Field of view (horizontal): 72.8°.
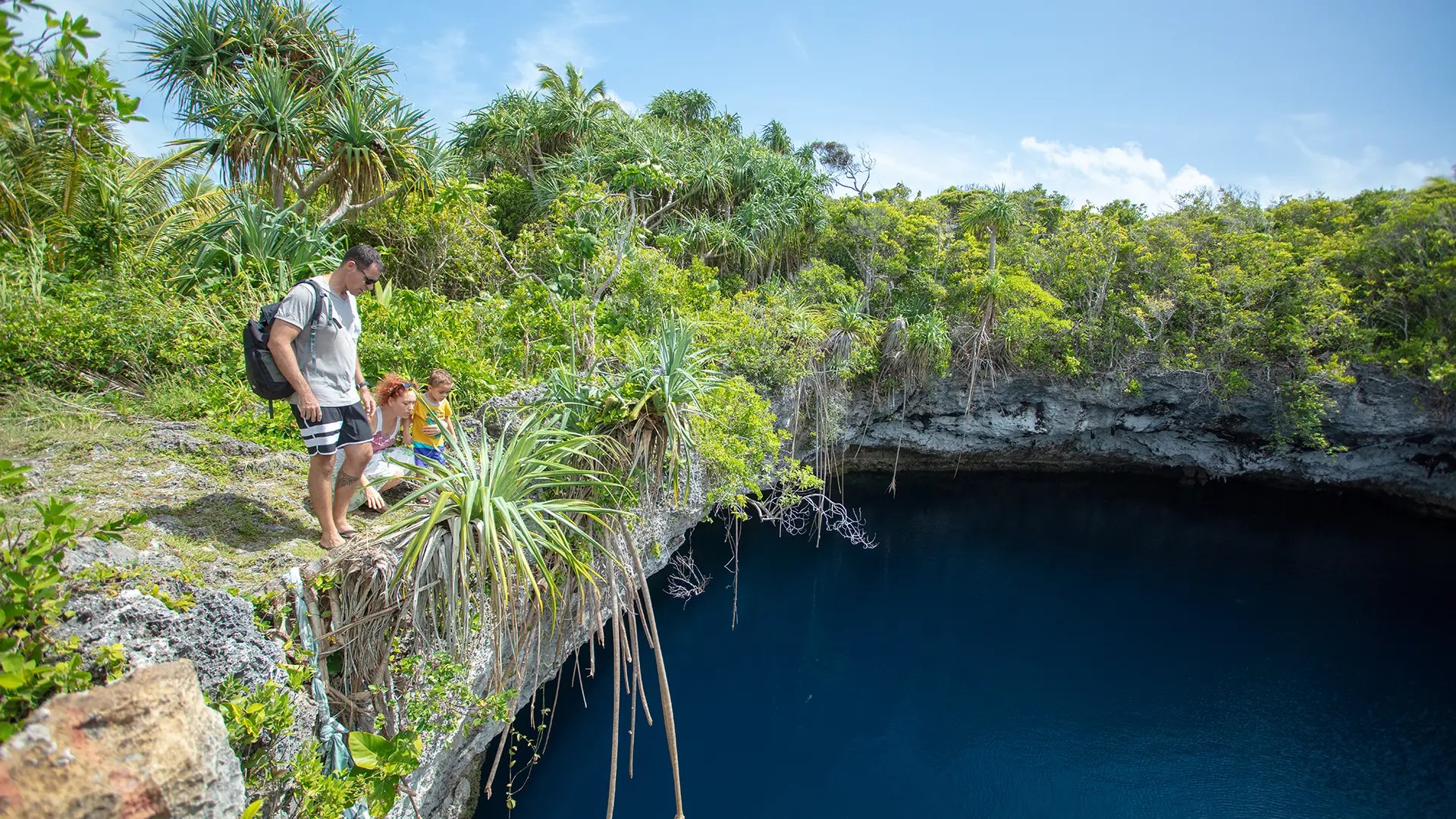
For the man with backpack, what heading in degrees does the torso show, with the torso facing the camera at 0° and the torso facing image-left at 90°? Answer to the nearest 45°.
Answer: approximately 315°

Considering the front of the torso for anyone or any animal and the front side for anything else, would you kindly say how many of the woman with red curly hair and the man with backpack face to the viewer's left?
0

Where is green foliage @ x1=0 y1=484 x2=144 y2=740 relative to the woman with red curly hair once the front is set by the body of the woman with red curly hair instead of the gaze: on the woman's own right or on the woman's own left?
on the woman's own right

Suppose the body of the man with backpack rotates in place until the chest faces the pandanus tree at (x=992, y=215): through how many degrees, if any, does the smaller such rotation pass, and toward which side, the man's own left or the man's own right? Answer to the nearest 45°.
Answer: approximately 90° to the man's own left

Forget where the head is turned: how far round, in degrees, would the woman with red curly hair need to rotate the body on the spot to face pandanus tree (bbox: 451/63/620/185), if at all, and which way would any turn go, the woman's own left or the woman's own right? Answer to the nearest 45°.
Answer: approximately 135° to the woman's own left

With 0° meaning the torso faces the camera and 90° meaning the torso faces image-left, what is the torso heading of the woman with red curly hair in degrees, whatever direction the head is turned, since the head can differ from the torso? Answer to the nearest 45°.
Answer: approximately 315°

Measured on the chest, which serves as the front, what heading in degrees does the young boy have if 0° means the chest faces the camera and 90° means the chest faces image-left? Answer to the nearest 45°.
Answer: approximately 315°

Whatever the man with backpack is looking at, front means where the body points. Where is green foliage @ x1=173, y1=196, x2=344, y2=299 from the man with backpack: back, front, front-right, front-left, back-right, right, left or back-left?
back-left
